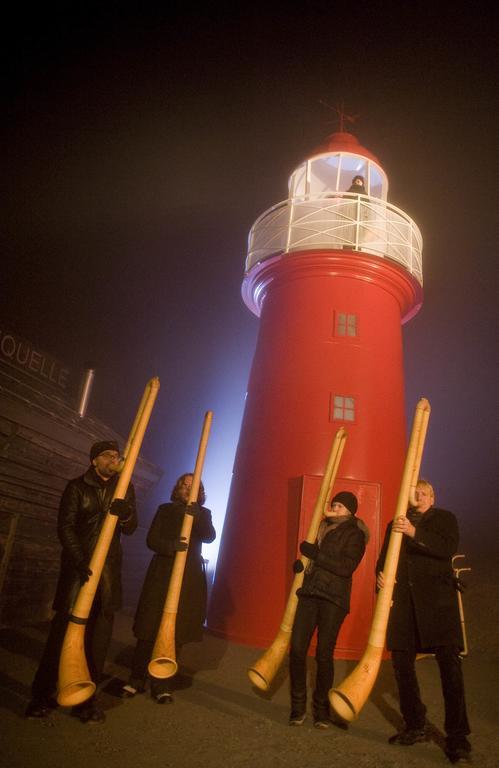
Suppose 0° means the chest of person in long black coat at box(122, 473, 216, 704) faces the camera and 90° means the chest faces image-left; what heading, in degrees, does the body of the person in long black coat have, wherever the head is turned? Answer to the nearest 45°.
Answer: approximately 0°

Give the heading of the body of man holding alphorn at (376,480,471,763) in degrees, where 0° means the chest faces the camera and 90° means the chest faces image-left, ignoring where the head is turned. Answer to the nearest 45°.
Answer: approximately 45°

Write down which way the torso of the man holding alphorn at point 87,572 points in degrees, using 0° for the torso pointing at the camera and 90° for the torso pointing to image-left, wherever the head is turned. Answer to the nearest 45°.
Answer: approximately 315°

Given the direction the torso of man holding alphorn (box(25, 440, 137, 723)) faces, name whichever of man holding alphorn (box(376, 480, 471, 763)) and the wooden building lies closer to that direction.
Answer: the man holding alphorn

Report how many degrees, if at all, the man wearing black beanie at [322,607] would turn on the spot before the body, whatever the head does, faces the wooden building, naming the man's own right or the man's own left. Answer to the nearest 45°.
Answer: approximately 90° to the man's own right

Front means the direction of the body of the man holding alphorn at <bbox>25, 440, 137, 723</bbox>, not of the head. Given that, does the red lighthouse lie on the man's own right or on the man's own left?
on the man's own left

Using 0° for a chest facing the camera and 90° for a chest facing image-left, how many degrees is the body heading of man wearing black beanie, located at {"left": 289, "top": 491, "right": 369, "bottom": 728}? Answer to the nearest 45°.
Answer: approximately 45°

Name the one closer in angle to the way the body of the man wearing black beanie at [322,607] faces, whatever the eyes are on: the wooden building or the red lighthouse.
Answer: the wooden building
